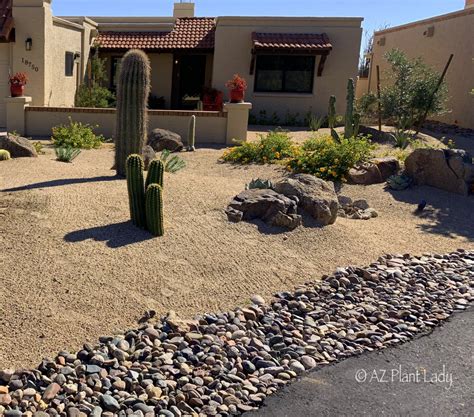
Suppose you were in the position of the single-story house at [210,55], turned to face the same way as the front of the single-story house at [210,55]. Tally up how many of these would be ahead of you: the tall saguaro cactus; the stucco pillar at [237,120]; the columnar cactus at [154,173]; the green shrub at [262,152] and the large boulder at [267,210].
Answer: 5

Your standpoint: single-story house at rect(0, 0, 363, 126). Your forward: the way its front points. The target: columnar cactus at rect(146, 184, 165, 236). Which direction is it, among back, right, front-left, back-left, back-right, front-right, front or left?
front

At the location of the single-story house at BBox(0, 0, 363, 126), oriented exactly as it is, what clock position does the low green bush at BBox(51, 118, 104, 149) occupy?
The low green bush is roughly at 1 o'clock from the single-story house.

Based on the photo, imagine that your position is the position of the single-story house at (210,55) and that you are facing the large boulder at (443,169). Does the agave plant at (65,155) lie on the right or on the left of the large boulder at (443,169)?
right

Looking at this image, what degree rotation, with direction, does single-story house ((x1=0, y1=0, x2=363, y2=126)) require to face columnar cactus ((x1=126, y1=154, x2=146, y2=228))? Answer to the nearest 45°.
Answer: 0° — it already faces it

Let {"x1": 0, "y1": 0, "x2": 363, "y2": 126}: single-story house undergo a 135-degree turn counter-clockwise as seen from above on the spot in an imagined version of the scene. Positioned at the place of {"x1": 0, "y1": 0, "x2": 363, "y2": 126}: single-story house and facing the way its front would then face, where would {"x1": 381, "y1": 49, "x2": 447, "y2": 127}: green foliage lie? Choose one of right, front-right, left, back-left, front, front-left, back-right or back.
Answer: right

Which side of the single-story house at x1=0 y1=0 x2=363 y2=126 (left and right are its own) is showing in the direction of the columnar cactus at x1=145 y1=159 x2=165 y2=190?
front

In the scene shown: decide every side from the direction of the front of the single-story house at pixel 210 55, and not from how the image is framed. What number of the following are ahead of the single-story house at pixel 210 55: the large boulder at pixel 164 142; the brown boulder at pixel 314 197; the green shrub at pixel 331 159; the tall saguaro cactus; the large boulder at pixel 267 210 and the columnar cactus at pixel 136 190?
6

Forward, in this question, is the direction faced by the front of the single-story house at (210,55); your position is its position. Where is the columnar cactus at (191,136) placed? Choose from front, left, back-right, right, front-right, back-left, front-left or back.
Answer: front

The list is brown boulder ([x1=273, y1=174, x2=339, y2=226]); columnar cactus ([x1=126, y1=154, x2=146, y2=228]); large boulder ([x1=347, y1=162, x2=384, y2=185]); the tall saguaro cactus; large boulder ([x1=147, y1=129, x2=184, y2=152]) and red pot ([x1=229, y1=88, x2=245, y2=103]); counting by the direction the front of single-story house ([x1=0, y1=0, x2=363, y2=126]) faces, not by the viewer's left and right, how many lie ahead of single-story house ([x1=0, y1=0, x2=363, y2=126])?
6

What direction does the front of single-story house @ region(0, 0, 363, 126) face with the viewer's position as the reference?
facing the viewer

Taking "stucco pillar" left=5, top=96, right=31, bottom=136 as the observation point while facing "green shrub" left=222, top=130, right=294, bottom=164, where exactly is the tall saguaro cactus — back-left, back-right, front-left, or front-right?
front-right

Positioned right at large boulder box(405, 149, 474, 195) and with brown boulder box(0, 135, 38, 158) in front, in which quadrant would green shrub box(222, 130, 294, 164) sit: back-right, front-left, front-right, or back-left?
front-right

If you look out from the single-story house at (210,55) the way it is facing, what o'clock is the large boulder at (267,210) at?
The large boulder is roughly at 12 o'clock from the single-story house.

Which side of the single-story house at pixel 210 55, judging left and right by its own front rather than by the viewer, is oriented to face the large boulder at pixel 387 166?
front

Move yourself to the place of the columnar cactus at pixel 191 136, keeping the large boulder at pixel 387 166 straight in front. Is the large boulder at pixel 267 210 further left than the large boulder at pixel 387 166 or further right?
right

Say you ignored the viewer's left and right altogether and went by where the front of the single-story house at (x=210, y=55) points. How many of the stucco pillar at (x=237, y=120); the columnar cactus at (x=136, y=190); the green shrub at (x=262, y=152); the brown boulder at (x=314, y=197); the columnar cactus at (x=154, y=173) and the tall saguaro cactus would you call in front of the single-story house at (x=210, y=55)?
6

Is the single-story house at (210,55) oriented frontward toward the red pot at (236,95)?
yes

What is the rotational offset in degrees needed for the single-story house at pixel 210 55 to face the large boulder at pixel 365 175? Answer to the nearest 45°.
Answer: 0° — it already faces it

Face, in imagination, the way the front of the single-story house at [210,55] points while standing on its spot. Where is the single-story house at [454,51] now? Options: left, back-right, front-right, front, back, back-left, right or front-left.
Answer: left

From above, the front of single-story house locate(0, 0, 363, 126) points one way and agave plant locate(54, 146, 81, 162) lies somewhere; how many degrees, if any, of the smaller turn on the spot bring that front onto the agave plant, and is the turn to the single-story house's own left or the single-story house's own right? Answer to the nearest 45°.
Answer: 0° — it already faces it

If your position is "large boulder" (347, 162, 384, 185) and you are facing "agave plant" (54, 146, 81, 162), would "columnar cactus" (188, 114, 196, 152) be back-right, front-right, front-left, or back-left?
front-right
